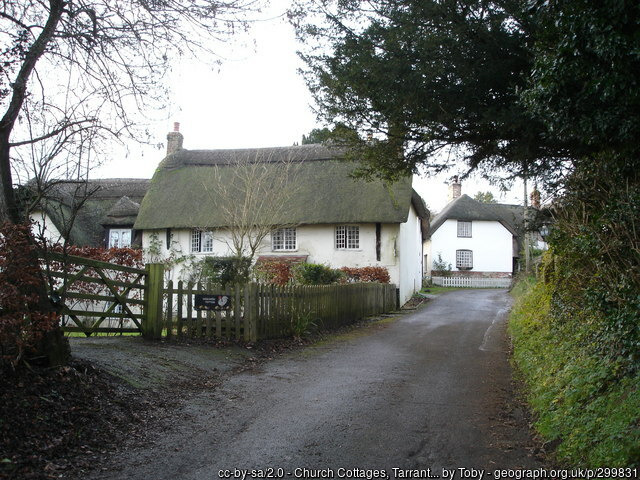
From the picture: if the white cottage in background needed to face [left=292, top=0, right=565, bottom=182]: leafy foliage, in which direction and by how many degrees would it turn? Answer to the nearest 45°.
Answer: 0° — it already faces it

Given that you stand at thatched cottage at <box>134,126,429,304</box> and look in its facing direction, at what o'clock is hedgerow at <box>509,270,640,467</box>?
The hedgerow is roughly at 12 o'clock from the thatched cottage.

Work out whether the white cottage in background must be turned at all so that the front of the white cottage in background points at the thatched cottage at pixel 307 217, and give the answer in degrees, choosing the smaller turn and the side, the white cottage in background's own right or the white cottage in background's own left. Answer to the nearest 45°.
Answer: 0° — it already faces it

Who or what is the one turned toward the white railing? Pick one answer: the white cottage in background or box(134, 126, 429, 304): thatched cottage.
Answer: the white cottage in background

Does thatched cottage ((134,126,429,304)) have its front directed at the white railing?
no

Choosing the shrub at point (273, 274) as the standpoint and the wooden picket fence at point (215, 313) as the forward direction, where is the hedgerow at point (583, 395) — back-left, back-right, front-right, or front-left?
front-left

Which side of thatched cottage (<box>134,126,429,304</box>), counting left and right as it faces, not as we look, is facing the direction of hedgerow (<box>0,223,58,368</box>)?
front

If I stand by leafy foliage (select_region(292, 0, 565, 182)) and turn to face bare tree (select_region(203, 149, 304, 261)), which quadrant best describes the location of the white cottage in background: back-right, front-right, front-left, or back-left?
front-right

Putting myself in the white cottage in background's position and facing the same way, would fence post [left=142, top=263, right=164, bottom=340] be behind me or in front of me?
in front

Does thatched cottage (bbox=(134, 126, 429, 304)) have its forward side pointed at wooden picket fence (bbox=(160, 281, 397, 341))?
yes

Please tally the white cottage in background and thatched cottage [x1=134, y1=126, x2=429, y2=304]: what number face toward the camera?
2

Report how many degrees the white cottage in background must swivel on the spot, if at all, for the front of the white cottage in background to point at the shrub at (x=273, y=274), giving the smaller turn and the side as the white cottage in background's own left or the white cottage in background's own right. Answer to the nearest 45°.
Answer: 0° — it already faces it

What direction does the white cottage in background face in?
toward the camera

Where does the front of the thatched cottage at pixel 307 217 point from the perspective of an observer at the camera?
facing the viewer

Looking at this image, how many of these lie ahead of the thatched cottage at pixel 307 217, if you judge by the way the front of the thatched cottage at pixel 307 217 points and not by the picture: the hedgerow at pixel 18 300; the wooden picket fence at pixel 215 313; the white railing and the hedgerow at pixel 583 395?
3

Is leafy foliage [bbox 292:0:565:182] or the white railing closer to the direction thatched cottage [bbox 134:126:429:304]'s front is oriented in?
the leafy foliage

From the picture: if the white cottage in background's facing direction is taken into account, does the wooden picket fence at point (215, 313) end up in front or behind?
in front

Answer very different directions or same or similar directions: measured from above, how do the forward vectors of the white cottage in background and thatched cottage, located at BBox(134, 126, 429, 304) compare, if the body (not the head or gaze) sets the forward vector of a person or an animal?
same or similar directions
